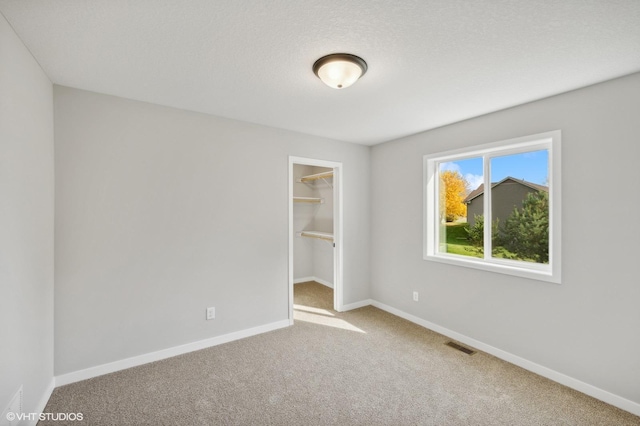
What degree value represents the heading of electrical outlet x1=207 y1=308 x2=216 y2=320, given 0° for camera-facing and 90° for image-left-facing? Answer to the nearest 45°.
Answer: approximately 0°

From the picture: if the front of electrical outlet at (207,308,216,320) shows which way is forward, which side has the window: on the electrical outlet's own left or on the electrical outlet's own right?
on the electrical outlet's own left

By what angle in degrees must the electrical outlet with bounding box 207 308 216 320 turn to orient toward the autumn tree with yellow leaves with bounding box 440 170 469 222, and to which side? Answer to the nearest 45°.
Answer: approximately 90° to its left
